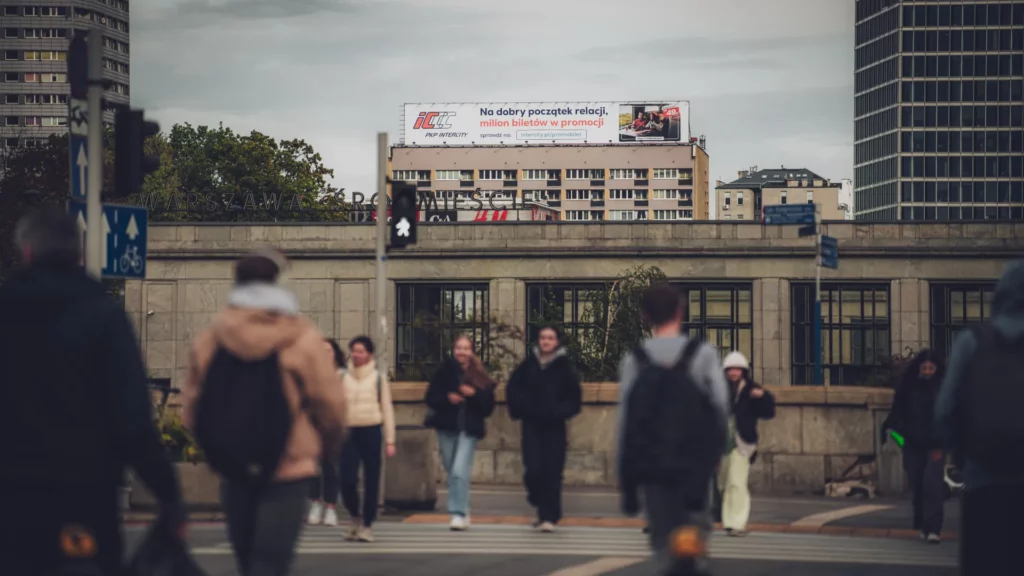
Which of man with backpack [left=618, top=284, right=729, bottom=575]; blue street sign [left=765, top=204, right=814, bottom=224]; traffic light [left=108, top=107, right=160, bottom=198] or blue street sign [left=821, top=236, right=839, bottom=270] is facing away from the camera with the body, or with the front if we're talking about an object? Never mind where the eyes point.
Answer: the man with backpack

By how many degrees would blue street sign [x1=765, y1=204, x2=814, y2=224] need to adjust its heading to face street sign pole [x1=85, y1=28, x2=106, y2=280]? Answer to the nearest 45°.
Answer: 0° — it already faces it

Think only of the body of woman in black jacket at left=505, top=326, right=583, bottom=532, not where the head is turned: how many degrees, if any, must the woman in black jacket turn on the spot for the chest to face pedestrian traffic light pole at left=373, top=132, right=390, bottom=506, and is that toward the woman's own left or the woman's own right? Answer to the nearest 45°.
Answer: approximately 135° to the woman's own right

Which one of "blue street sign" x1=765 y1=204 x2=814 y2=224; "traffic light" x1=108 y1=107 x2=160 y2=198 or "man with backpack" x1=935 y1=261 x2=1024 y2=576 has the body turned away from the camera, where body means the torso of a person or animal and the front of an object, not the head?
the man with backpack

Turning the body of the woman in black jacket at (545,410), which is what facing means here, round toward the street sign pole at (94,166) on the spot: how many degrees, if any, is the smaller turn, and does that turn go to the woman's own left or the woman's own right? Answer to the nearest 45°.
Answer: approximately 90° to the woman's own right

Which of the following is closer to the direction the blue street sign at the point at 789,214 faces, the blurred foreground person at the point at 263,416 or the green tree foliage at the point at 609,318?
the blurred foreground person

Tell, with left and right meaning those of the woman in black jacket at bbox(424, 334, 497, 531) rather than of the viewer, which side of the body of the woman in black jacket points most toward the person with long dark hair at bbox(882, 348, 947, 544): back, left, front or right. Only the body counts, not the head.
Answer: left

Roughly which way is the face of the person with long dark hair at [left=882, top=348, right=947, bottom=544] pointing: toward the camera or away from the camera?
toward the camera

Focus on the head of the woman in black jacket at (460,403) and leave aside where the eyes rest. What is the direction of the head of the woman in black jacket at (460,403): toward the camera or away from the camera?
toward the camera

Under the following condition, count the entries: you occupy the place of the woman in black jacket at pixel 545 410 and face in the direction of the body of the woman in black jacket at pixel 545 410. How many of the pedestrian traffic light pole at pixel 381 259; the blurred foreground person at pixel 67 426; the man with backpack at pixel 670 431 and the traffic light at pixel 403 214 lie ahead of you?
2

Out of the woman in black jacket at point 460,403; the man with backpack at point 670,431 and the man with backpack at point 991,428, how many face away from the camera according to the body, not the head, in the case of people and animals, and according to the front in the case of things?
2

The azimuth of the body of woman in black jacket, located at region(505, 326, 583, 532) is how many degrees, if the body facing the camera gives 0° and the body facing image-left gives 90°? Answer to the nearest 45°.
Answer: approximately 0°

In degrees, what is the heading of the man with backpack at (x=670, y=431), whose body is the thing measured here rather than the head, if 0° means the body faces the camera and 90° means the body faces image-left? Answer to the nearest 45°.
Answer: approximately 180°

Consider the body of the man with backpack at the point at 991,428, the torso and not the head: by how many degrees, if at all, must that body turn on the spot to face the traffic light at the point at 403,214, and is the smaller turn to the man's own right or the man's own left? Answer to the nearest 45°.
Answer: approximately 45° to the man's own left
